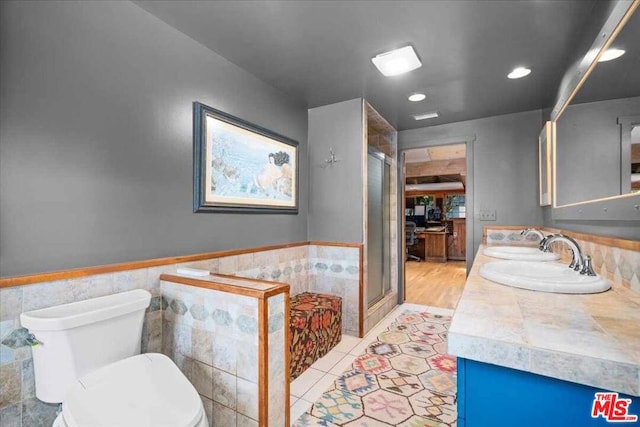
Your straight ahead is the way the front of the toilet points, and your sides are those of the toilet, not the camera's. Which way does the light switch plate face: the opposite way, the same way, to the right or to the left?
to the right

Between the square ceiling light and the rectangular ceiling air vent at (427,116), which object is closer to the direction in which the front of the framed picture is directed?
the square ceiling light

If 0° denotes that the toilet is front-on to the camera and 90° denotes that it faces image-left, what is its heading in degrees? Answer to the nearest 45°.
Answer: approximately 315°

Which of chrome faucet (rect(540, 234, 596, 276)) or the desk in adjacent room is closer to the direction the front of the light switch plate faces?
the chrome faucet

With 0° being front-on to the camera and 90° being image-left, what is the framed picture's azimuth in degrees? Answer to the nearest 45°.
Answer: approximately 315°

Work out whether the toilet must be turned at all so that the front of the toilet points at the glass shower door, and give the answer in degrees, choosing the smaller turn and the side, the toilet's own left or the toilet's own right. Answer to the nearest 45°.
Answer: approximately 45° to the toilet's own left

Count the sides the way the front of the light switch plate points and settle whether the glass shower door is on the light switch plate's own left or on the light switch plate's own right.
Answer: on the light switch plate's own right

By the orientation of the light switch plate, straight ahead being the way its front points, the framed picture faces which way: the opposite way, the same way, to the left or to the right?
to the left

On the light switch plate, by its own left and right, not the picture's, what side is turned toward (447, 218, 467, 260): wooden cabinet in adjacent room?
back
